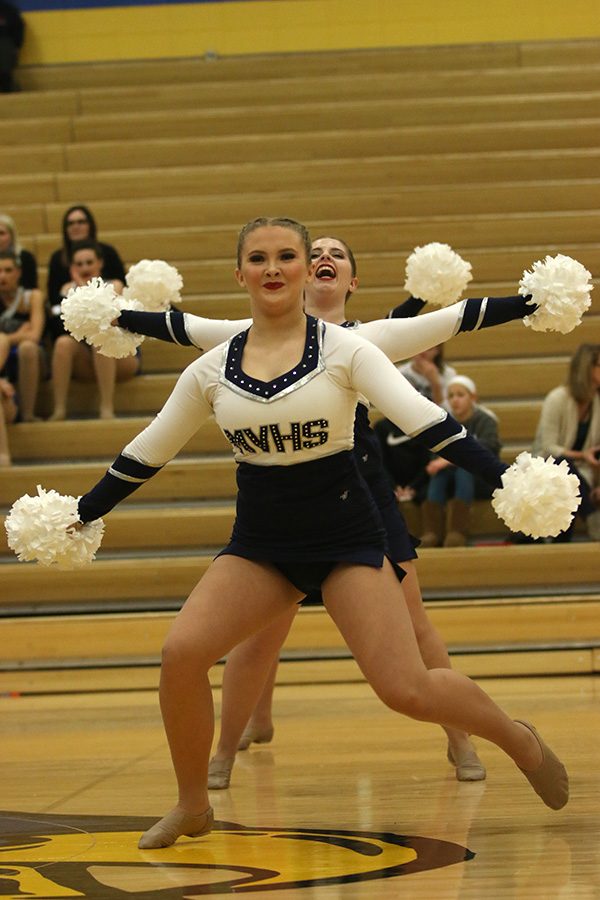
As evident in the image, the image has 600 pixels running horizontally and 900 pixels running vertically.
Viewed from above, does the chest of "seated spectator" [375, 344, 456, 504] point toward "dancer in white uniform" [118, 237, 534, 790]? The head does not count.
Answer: yes

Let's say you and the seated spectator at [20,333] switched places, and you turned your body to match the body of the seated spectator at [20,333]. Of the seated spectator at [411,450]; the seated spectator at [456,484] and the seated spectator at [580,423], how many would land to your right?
0

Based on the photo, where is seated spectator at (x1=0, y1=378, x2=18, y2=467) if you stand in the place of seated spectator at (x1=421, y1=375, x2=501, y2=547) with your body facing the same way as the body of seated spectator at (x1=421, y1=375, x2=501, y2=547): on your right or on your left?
on your right

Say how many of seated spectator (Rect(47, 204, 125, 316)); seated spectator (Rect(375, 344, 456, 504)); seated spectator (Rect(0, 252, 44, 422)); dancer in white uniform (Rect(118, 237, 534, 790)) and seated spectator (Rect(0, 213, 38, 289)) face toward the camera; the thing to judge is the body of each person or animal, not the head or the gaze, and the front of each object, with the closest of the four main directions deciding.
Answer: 5

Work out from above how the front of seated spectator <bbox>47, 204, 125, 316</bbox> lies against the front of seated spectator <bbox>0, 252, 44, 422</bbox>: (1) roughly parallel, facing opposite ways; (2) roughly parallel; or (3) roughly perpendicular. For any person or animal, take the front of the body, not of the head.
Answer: roughly parallel

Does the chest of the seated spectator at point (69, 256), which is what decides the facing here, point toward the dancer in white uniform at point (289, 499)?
yes

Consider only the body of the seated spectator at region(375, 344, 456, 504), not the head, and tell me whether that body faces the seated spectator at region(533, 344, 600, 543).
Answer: no

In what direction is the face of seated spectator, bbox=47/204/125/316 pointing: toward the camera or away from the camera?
toward the camera

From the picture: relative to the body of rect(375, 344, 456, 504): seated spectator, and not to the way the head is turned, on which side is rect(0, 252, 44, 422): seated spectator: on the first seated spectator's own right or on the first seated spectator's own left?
on the first seated spectator's own right

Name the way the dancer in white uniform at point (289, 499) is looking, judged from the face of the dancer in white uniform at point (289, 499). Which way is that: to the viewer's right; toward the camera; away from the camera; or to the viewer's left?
toward the camera

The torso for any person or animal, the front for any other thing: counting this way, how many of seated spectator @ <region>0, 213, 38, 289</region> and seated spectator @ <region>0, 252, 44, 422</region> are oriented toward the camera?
2

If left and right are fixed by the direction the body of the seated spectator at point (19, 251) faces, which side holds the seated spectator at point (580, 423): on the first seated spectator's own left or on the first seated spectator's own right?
on the first seated spectator's own left

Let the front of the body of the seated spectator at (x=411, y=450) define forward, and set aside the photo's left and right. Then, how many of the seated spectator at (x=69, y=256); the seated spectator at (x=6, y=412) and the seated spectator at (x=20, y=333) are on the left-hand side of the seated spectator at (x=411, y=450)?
0

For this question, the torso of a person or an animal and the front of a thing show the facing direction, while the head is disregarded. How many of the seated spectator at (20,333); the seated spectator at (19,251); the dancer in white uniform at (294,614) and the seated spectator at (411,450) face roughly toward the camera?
4

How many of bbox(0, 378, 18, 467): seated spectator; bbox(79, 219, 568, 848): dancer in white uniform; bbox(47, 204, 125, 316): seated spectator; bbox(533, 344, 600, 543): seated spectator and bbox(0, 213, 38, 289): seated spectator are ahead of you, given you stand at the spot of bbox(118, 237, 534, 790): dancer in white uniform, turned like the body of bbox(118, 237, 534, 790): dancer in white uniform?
1

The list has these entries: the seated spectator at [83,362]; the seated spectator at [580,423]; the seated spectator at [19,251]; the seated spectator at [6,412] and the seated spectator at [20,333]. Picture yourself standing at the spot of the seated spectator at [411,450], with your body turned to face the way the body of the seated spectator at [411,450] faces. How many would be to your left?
1

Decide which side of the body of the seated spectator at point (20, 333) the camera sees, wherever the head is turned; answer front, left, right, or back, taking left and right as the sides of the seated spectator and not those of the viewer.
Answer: front

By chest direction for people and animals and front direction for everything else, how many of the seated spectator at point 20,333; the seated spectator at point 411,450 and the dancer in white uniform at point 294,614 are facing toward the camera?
3

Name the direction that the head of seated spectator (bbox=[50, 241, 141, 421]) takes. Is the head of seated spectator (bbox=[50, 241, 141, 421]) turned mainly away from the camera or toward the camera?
toward the camera

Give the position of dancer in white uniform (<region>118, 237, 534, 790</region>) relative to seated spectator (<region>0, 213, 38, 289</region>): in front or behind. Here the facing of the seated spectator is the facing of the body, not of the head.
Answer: in front
